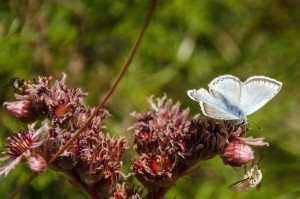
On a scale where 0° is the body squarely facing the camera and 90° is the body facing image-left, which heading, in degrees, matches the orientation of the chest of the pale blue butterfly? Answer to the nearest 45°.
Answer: approximately 315°
